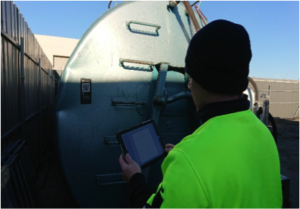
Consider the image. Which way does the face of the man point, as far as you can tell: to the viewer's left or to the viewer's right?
to the viewer's left

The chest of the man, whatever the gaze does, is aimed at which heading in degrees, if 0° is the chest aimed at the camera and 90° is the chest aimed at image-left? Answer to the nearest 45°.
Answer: approximately 135°

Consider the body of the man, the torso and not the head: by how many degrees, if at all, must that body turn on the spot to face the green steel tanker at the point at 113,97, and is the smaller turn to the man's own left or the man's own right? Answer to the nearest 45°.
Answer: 0° — they already face it

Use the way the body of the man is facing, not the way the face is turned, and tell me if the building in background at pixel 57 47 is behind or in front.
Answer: in front
